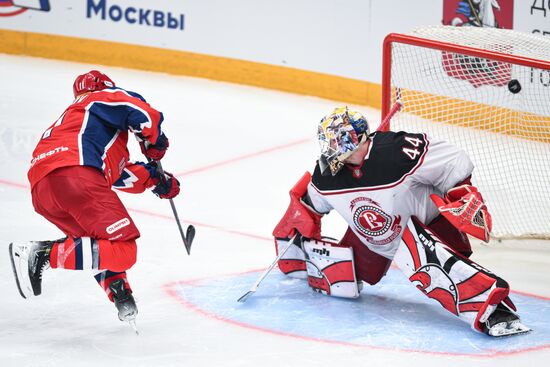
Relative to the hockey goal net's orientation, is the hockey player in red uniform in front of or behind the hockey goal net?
in front

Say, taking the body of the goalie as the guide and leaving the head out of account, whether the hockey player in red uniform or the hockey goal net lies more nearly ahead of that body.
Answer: the hockey player in red uniform

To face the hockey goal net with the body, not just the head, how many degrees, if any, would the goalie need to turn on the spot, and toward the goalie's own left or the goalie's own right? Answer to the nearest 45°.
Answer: approximately 135° to the goalie's own right

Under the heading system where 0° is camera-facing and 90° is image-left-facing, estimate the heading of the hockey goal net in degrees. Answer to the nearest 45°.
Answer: approximately 45°

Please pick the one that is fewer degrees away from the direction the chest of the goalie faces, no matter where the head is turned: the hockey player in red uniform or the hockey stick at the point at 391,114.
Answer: the hockey player in red uniform

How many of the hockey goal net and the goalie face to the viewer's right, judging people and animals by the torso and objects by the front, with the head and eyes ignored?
0

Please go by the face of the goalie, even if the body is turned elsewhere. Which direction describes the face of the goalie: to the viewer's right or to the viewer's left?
to the viewer's left

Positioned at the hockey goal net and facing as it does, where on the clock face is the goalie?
The goalie is roughly at 11 o'clock from the hockey goal net.

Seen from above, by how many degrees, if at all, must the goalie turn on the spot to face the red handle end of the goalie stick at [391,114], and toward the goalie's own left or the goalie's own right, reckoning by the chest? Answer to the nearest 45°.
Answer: approximately 135° to the goalie's own right

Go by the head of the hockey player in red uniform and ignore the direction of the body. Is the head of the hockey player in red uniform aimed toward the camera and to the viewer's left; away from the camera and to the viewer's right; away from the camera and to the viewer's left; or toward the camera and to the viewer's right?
away from the camera and to the viewer's right
